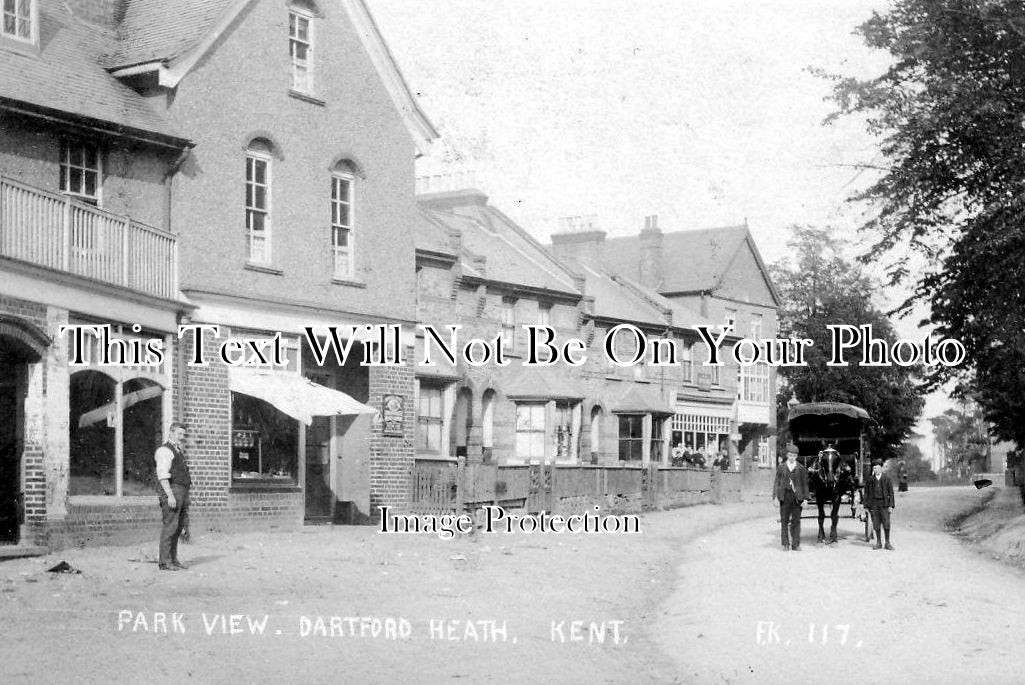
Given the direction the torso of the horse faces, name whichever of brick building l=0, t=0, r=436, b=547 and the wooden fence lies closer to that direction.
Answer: the brick building

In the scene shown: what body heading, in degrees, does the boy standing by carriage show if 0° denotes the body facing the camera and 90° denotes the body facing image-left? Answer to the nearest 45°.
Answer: approximately 0°

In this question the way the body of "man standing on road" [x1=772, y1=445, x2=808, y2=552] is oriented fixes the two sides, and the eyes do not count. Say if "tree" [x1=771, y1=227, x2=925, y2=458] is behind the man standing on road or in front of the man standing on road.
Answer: behind

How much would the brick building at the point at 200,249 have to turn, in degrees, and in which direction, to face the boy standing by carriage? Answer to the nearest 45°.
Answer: approximately 45° to its left

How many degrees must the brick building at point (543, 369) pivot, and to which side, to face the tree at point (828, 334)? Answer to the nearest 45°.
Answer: approximately 45° to its left

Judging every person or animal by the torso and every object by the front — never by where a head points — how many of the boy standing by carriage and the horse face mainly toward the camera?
2

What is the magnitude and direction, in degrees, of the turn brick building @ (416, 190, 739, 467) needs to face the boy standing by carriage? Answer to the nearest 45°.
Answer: approximately 45° to its right
